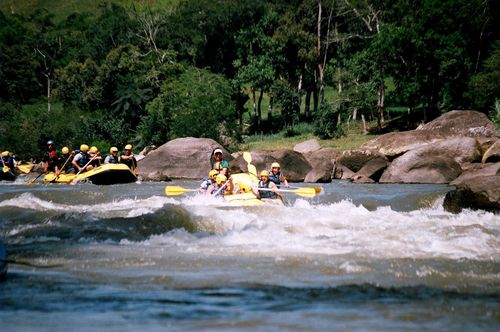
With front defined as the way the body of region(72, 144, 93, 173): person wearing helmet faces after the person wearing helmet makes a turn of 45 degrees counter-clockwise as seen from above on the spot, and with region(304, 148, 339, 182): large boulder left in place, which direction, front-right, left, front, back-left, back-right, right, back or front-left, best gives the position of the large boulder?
front

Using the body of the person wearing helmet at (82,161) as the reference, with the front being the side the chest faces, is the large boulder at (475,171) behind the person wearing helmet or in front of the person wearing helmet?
in front

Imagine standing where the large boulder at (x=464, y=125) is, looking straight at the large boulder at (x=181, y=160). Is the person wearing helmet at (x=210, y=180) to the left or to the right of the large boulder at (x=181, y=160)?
left

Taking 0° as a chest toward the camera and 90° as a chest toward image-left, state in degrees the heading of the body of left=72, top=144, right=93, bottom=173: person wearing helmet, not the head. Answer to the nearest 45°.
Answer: approximately 315°

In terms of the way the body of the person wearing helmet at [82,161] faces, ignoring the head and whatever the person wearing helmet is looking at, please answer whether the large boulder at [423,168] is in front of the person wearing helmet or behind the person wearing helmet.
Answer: in front

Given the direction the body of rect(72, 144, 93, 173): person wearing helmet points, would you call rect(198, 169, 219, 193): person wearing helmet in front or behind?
in front

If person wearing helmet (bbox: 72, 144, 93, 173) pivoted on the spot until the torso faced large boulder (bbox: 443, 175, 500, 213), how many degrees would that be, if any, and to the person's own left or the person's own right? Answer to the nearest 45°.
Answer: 0° — they already face it

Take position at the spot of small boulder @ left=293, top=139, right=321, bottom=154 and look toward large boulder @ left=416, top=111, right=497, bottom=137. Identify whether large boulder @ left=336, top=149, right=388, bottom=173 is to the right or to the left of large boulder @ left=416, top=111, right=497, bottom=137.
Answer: right

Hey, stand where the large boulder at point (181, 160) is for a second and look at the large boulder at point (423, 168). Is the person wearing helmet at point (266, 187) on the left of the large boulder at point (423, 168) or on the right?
right

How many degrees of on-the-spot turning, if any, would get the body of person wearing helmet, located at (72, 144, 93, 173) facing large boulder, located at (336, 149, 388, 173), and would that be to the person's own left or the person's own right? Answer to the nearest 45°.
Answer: approximately 45° to the person's own left

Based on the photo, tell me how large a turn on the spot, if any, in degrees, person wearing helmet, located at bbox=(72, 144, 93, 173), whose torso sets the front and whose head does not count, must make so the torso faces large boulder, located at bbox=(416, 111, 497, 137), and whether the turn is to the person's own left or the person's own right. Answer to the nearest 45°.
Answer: approximately 45° to the person's own left
